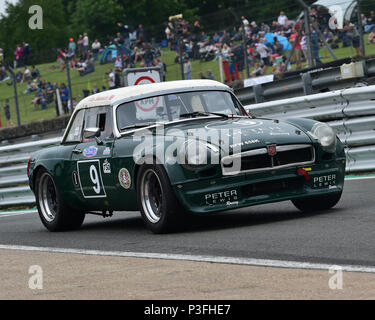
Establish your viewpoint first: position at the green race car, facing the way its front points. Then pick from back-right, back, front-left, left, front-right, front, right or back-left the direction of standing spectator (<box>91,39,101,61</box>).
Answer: back-left

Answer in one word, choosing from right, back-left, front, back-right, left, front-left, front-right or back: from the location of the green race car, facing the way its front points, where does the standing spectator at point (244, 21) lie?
back-left

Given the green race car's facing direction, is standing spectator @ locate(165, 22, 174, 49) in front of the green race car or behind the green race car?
behind

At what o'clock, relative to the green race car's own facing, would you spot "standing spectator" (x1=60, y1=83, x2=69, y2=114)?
The standing spectator is roughly at 7 o'clock from the green race car.

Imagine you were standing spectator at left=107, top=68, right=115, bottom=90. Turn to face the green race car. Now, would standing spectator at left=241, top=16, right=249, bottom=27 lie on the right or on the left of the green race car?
left

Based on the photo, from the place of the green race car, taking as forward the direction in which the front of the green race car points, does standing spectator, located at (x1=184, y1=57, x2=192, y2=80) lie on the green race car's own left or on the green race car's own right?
on the green race car's own left

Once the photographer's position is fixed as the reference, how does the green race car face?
facing the viewer and to the right of the viewer

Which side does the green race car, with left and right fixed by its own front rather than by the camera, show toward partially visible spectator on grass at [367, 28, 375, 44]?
left

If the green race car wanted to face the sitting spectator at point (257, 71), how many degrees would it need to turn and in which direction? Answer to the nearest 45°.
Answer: approximately 135° to its left

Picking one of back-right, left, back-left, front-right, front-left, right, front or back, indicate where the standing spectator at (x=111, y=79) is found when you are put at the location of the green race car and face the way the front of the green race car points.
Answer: back-left
